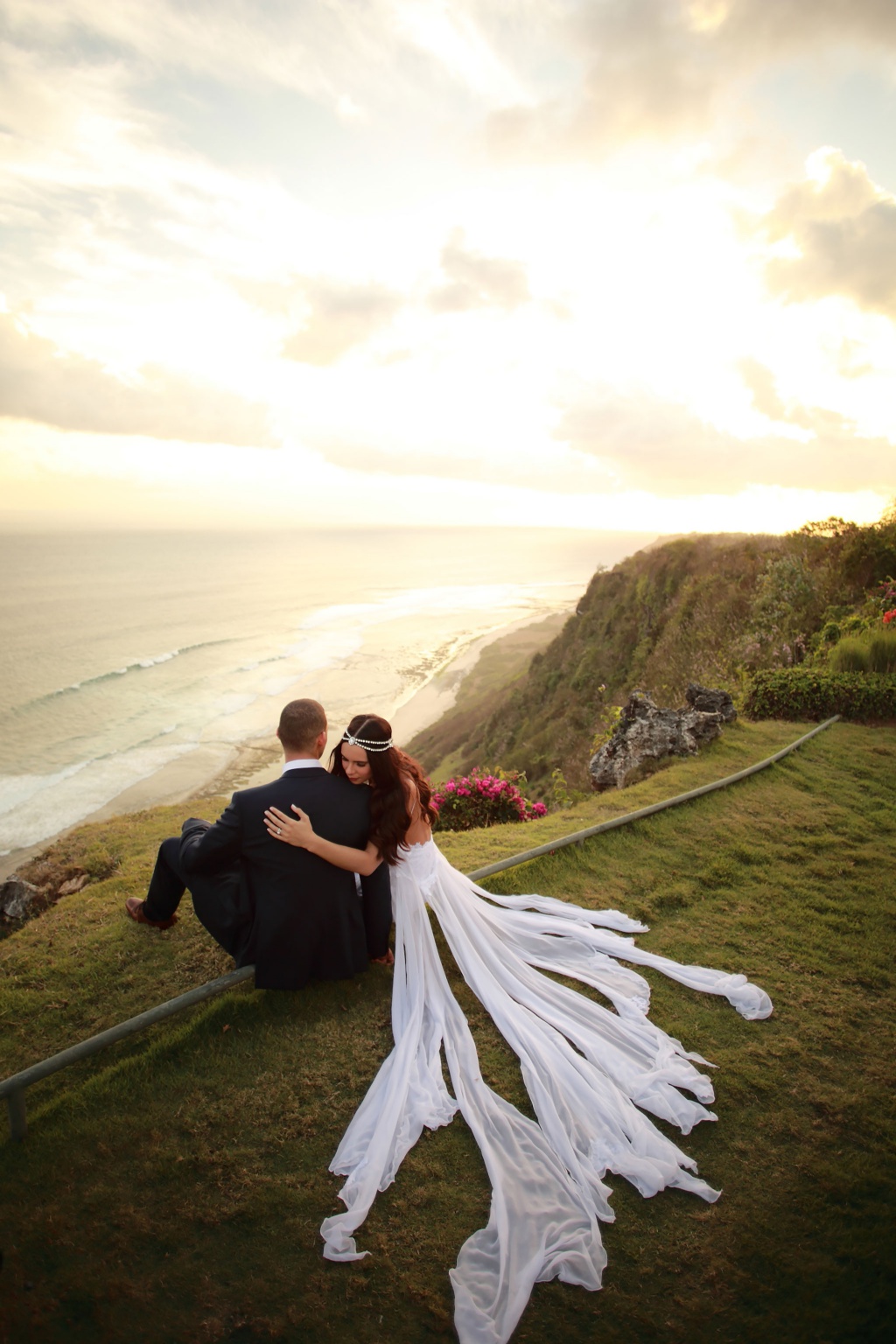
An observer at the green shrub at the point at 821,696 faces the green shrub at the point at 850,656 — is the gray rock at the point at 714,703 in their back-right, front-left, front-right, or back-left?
back-left

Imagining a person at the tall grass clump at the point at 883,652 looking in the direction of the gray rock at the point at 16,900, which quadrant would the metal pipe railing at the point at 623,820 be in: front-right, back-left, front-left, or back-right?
front-left

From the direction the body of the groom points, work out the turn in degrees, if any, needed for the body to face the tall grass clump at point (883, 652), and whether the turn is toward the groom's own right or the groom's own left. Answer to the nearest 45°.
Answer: approximately 90° to the groom's own right

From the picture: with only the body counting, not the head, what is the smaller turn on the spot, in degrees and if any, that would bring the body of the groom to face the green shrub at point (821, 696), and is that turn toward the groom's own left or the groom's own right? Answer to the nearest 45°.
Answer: approximately 90° to the groom's own right

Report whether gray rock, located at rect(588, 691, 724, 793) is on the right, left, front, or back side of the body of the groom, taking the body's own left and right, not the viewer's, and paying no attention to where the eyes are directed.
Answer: right

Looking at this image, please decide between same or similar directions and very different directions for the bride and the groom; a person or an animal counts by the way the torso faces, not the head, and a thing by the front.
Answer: same or similar directions

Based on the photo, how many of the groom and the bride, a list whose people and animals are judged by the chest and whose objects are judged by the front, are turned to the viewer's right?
0

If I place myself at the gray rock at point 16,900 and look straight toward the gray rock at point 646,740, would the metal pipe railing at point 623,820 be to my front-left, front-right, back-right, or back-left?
front-right

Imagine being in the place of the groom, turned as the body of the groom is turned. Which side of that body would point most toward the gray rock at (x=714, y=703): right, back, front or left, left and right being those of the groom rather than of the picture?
right

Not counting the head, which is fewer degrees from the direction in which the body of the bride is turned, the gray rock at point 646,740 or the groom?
the groom

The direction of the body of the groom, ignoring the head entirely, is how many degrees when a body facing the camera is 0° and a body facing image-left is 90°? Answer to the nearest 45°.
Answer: approximately 135°

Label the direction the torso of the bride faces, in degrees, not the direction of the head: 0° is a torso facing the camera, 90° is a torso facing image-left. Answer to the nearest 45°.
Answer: approximately 90°
